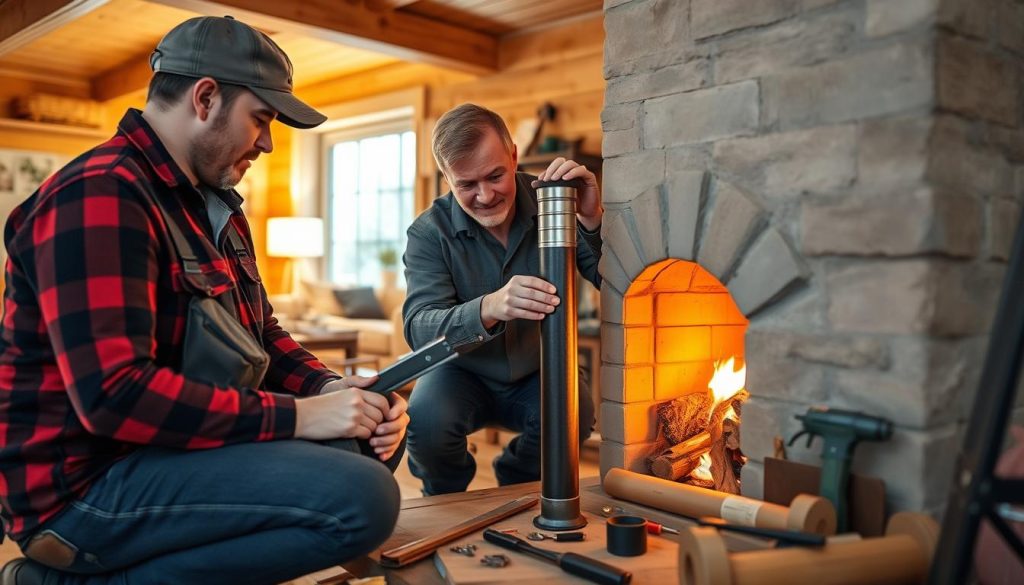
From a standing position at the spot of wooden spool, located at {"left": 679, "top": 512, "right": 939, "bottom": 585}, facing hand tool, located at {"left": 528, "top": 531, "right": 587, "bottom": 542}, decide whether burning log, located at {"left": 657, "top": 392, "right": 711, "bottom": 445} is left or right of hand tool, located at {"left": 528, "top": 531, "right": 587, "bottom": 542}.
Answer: right

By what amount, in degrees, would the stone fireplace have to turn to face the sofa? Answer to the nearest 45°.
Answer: approximately 90° to its right

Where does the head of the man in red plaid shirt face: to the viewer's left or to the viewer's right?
to the viewer's right

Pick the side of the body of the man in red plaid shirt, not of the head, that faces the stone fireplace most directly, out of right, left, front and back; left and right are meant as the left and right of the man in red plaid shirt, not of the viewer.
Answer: front

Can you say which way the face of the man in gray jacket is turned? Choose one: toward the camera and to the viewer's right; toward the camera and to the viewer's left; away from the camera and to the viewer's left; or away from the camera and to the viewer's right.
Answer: toward the camera and to the viewer's right

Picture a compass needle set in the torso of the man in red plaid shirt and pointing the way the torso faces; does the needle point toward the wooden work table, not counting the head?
yes

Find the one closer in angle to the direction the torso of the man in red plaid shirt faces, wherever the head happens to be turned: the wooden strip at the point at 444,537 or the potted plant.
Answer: the wooden strip

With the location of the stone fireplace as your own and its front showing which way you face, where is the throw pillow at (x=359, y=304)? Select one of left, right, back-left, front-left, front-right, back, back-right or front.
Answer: right

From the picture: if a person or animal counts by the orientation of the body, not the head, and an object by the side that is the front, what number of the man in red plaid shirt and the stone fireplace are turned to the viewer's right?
1

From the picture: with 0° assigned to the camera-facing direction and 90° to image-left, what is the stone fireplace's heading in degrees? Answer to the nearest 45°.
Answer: approximately 45°

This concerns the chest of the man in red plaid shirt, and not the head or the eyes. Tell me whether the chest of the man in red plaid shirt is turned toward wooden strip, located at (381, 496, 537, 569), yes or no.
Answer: yes

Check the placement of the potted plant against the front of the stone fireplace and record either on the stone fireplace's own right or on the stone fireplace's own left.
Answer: on the stone fireplace's own right

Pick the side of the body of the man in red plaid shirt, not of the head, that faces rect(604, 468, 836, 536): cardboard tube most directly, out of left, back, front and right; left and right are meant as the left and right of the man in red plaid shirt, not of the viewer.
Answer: front

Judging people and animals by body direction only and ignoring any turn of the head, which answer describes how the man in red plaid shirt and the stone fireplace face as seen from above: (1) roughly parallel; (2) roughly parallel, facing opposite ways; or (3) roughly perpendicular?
roughly parallel, facing opposite ways

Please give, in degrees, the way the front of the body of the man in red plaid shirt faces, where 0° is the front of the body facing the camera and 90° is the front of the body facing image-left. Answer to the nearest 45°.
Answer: approximately 270°

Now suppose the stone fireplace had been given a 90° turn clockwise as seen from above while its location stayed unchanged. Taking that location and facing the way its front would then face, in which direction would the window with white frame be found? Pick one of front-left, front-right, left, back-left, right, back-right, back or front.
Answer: front

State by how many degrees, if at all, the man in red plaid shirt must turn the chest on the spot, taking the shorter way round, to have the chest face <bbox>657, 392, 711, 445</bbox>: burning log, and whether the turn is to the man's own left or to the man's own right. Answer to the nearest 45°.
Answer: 0° — they already face it

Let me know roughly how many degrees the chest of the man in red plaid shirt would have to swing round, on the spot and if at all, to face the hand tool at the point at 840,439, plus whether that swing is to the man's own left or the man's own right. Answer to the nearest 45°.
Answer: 0° — they already face it
